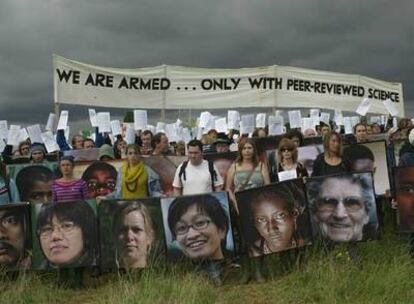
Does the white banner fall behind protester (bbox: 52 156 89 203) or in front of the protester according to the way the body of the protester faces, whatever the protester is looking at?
behind

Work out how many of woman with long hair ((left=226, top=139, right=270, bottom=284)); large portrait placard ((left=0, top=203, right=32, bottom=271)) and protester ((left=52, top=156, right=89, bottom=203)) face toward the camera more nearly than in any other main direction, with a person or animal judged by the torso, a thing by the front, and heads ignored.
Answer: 3

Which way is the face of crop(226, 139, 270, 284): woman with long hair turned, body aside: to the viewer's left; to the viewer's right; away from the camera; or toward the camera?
toward the camera

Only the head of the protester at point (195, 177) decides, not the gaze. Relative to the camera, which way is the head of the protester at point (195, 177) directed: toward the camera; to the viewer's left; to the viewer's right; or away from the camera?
toward the camera

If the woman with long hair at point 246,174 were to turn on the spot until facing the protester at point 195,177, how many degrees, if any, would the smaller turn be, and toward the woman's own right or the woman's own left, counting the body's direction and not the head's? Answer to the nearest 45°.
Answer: approximately 90° to the woman's own right

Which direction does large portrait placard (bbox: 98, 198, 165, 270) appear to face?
toward the camera

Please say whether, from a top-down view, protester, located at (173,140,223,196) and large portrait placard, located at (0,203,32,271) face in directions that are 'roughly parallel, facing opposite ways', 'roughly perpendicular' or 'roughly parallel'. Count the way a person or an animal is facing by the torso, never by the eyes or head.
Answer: roughly parallel

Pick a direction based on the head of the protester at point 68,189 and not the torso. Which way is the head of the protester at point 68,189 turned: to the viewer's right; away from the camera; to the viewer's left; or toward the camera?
toward the camera

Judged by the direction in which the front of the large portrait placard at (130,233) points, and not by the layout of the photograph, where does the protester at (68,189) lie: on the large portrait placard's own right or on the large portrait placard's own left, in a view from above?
on the large portrait placard's own right

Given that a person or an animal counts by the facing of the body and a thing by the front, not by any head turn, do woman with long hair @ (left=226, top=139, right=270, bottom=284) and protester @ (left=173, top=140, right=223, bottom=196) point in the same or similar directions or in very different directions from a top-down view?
same or similar directions

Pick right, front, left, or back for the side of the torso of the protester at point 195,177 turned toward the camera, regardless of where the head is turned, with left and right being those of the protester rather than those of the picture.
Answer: front

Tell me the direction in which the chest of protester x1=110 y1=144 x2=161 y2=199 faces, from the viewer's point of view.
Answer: toward the camera

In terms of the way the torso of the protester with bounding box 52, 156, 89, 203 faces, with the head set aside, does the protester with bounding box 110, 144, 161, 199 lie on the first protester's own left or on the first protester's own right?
on the first protester's own left

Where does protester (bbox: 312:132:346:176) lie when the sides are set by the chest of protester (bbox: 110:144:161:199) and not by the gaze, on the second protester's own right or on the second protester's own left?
on the second protester's own left

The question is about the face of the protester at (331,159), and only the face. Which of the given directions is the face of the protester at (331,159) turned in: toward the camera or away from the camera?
toward the camera

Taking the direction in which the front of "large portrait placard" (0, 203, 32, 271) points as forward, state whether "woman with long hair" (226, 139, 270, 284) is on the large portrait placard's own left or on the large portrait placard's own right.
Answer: on the large portrait placard's own left
